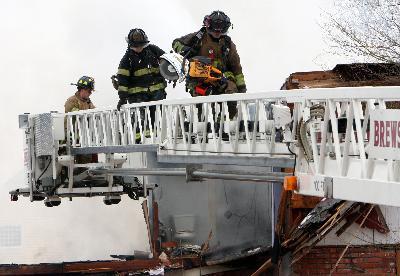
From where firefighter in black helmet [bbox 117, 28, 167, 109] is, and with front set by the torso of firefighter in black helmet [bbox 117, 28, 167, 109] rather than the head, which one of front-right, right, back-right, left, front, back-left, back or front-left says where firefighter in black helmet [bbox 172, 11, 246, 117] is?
front-left

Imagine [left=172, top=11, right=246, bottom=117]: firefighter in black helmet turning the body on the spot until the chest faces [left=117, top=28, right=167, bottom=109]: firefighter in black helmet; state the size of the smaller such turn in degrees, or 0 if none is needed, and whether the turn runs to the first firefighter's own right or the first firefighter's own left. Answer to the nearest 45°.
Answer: approximately 135° to the first firefighter's own right

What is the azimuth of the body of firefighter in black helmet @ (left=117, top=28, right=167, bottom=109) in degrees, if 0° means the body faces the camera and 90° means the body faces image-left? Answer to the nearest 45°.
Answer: approximately 0°

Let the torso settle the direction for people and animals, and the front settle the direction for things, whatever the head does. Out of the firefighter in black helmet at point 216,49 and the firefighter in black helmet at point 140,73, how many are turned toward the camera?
2
